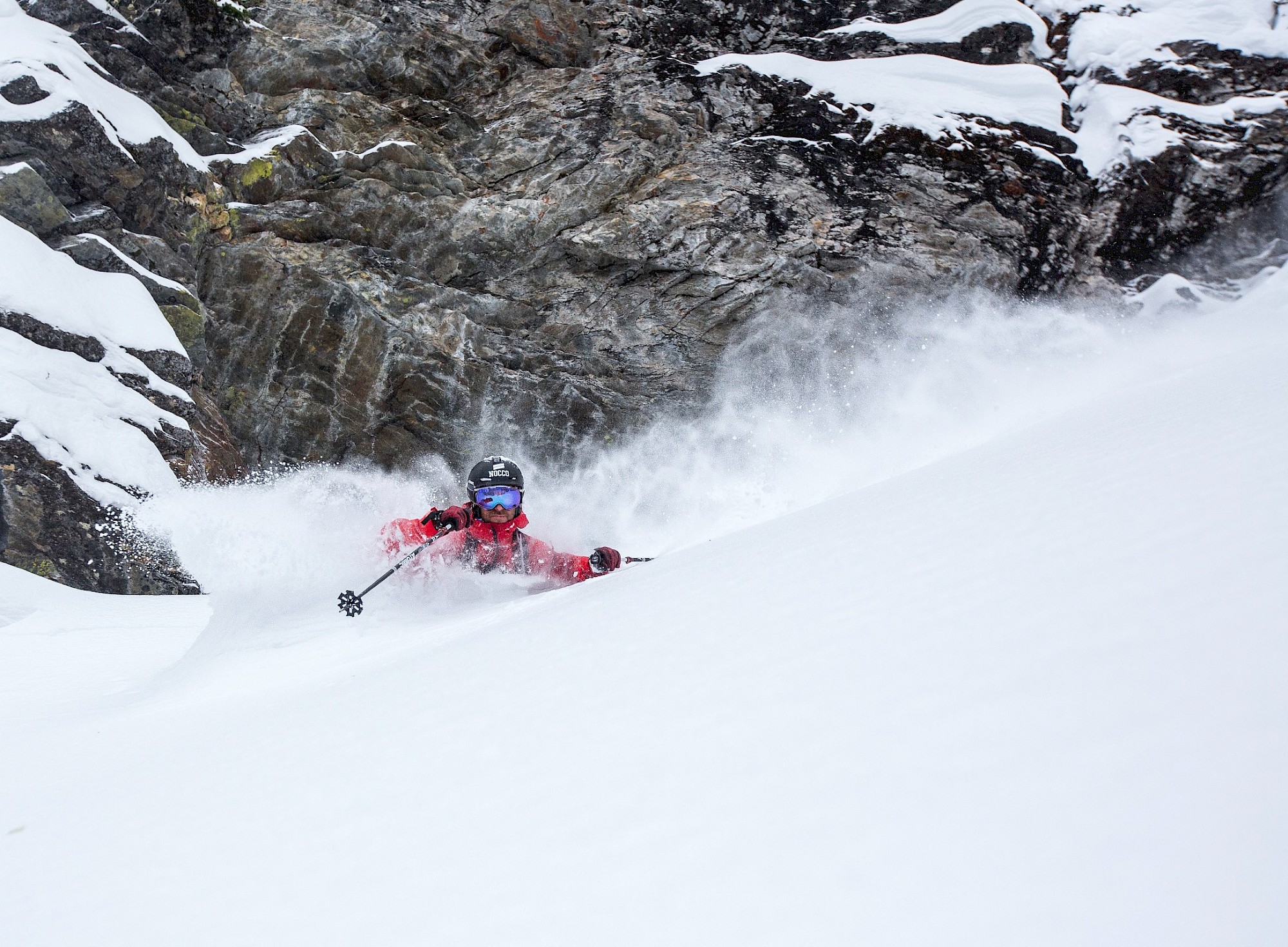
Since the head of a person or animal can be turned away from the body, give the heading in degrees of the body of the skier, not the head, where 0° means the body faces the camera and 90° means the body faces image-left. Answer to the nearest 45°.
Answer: approximately 0°
